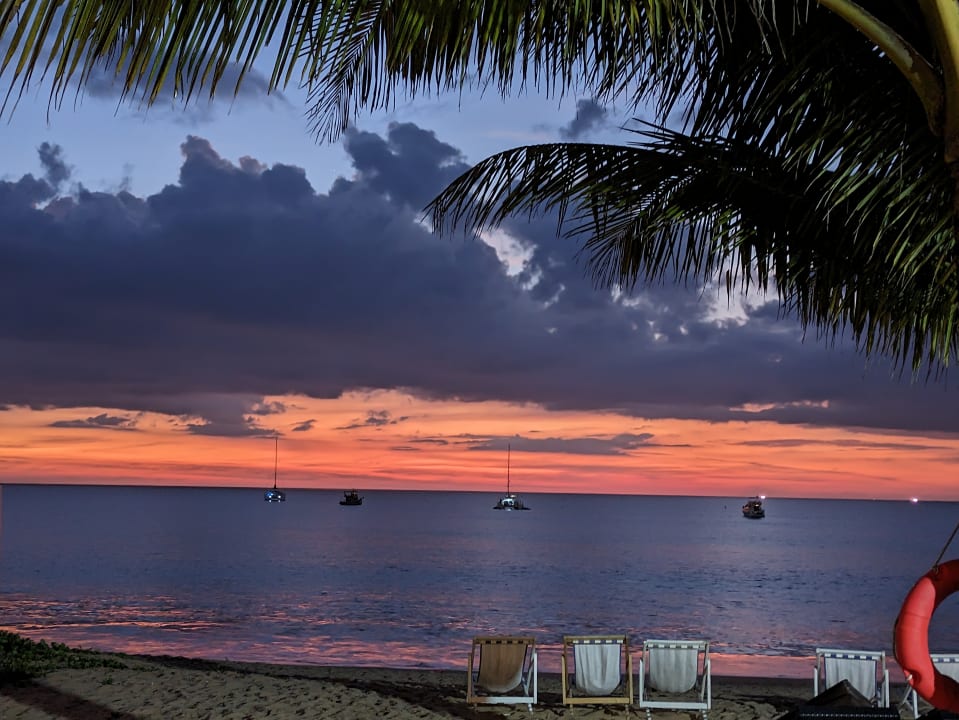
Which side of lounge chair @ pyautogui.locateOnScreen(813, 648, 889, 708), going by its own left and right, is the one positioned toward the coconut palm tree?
back

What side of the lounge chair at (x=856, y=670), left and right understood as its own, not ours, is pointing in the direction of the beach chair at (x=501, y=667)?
left

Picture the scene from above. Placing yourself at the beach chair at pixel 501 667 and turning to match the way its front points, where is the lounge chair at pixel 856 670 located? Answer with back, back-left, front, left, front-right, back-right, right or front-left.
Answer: right

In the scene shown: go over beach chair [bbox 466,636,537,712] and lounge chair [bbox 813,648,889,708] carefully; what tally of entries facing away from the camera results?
2

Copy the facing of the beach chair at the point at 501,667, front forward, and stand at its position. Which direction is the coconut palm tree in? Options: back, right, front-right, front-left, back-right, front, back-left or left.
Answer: back

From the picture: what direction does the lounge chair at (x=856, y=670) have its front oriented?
away from the camera

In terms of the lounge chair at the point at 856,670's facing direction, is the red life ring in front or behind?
behind

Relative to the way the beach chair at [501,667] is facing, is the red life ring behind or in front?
behind

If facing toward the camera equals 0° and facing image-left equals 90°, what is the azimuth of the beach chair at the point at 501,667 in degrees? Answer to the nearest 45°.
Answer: approximately 180°
